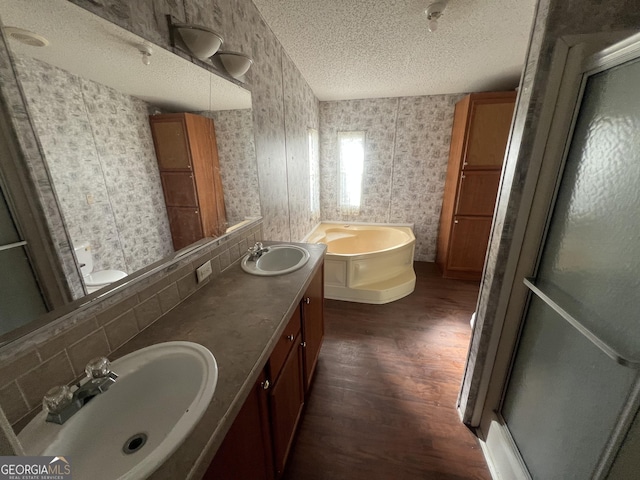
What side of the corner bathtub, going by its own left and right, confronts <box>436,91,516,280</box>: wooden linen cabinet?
left

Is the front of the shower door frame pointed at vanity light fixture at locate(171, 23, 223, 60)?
yes

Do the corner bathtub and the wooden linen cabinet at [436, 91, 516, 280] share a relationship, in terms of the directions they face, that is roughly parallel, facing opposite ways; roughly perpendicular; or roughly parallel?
roughly perpendicular

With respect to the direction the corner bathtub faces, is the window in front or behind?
behind

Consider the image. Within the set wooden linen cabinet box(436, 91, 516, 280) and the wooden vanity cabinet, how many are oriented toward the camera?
1

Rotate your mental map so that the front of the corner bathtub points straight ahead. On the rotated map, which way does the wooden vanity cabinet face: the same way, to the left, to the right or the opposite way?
to the left

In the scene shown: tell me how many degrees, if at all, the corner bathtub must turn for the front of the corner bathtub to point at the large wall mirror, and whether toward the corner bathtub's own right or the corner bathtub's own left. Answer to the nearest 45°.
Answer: approximately 90° to the corner bathtub's own right

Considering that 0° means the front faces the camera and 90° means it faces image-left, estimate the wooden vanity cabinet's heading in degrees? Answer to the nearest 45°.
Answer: approximately 270°

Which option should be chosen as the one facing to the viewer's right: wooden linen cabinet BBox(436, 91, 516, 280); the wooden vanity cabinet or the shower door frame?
the wooden vanity cabinet

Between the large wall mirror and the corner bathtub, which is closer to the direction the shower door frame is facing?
the large wall mirror

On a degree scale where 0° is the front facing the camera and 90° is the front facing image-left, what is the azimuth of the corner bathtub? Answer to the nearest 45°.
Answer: approximately 315°
